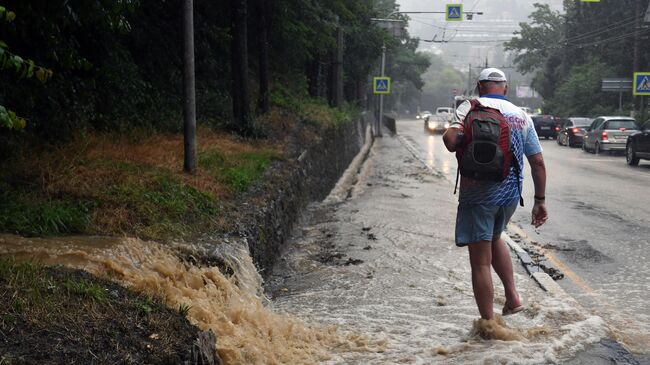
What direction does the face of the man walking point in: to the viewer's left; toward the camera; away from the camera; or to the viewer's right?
away from the camera

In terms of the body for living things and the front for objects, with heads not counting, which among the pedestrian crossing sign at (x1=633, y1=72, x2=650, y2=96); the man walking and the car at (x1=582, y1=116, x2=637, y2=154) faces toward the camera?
the pedestrian crossing sign

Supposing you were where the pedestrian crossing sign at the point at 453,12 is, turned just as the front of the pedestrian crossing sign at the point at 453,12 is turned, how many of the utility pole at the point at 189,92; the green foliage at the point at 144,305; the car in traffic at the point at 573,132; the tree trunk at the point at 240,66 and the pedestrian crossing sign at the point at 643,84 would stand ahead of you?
5

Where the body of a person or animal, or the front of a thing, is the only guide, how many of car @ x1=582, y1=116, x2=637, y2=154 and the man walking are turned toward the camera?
0

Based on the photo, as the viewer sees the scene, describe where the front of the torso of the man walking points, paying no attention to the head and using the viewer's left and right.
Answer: facing away from the viewer

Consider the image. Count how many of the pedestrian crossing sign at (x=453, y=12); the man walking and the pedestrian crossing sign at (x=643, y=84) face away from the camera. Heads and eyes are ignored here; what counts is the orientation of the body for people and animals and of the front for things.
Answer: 1

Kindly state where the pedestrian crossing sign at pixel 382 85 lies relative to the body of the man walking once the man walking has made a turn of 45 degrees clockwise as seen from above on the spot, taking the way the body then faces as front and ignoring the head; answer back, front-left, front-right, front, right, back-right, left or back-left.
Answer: front-left

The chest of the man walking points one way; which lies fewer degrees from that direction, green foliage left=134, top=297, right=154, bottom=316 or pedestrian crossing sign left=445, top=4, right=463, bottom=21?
the pedestrian crossing sign

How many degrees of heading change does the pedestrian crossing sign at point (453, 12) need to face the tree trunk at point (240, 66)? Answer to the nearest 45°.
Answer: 0° — it already faces it

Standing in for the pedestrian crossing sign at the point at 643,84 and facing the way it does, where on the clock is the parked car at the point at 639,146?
The parked car is roughly at 12 o'clock from the pedestrian crossing sign.

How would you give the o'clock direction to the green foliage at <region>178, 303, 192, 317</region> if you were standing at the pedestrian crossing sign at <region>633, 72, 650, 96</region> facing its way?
The green foliage is roughly at 12 o'clock from the pedestrian crossing sign.

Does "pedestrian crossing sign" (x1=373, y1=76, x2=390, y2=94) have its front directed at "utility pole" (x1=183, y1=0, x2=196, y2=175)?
yes

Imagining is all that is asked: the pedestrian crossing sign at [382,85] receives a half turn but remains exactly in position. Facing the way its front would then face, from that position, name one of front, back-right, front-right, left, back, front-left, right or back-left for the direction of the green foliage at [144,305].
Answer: back

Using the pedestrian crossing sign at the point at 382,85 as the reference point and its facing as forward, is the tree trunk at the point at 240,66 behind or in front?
in front

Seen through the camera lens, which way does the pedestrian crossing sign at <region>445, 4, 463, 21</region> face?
facing the viewer
